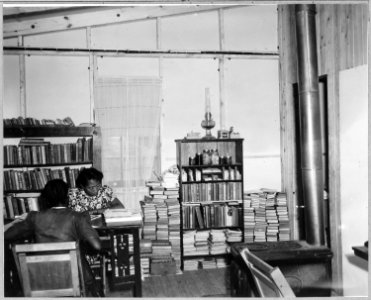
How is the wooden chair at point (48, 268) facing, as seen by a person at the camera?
facing away from the viewer

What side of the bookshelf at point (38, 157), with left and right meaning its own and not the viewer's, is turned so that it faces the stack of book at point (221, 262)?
left

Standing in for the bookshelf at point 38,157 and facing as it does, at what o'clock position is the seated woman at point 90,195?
The seated woman is roughly at 11 o'clock from the bookshelf.

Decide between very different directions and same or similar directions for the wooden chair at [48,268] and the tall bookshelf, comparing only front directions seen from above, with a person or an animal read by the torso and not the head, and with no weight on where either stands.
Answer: very different directions

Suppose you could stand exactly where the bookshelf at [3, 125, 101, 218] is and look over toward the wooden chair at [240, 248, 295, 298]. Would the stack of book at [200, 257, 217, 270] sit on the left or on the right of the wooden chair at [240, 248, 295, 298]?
left
